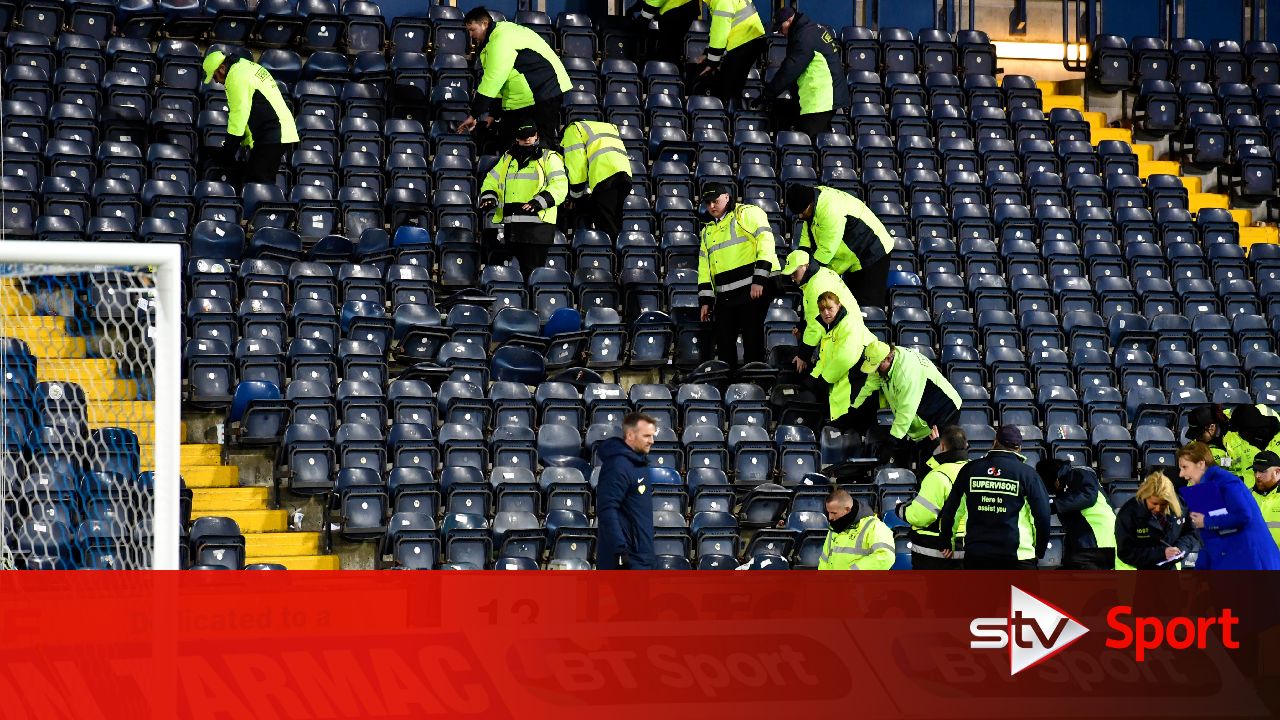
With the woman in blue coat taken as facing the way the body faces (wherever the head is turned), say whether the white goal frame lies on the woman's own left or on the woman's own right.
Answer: on the woman's own left

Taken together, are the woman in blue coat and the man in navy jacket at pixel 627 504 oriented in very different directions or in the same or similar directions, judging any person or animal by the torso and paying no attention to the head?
very different directions

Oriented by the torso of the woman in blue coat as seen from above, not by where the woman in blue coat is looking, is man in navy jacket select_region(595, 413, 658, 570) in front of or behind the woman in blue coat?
in front

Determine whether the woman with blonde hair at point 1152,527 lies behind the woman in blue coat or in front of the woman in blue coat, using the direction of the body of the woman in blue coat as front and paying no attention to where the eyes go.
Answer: in front

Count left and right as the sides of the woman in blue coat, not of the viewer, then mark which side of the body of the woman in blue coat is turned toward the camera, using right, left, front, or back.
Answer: left
